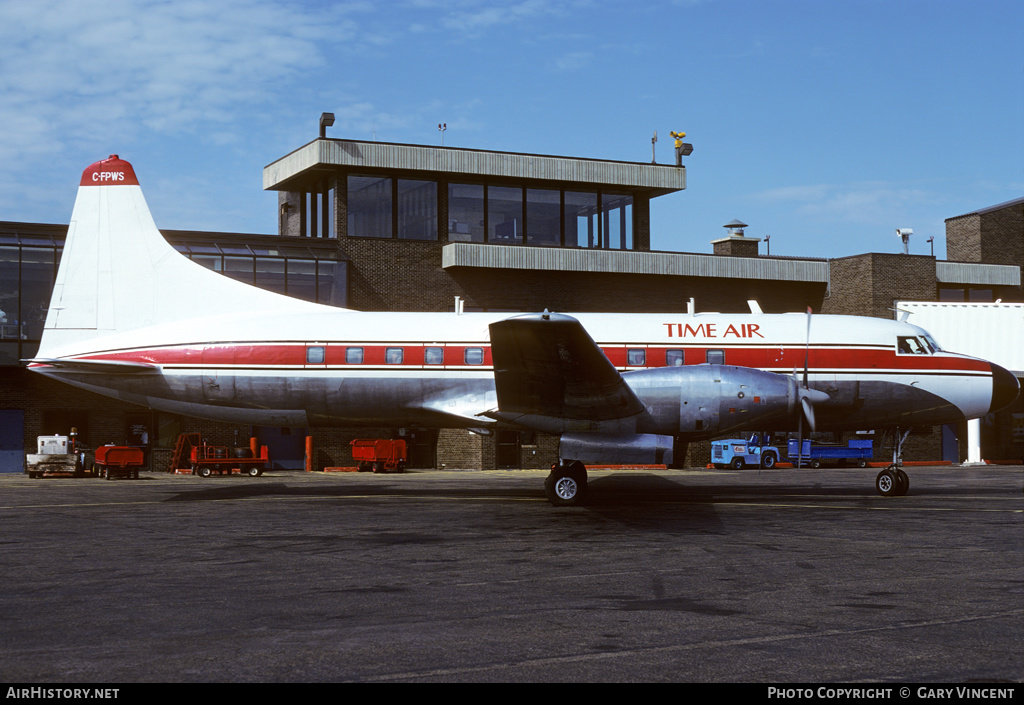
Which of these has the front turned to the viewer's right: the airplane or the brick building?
the airplane

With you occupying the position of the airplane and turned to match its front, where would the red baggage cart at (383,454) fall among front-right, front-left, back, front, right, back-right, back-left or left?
left

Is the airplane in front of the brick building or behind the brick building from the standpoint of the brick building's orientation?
in front

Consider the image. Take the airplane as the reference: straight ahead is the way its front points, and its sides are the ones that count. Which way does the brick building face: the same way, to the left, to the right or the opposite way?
to the right

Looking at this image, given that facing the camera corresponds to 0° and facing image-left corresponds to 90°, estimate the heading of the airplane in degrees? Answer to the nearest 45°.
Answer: approximately 270°

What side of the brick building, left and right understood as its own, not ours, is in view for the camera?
front

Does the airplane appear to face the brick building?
no

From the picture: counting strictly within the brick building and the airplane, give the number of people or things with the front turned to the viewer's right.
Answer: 1
